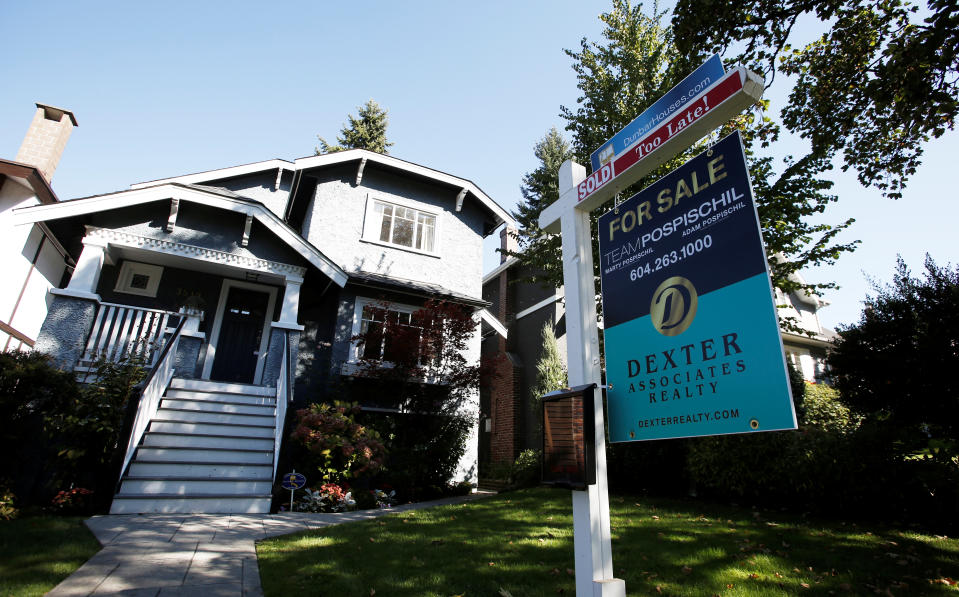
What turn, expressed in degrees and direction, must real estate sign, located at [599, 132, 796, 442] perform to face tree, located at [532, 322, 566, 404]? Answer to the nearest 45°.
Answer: approximately 135° to its right

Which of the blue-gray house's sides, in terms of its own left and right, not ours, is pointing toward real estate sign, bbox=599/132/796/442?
front

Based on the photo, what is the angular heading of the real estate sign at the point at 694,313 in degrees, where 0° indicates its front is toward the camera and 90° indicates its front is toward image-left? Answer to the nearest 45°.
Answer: approximately 45°

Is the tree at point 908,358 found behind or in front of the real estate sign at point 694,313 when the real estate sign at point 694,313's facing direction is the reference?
behind

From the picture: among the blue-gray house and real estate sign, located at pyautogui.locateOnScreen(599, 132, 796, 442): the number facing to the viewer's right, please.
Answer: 0

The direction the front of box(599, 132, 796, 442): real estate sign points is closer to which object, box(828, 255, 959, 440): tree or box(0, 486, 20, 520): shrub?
the shrub

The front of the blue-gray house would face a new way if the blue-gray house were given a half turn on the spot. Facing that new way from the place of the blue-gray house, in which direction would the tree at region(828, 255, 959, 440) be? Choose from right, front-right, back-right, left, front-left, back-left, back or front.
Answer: back-right

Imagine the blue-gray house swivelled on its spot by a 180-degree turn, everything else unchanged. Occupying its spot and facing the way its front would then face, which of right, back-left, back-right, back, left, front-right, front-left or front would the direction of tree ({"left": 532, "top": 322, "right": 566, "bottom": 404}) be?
right

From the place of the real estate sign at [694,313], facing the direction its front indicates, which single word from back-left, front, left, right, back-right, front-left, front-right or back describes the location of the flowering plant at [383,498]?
right

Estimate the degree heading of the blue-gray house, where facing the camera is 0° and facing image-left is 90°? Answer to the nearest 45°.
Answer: approximately 0°
